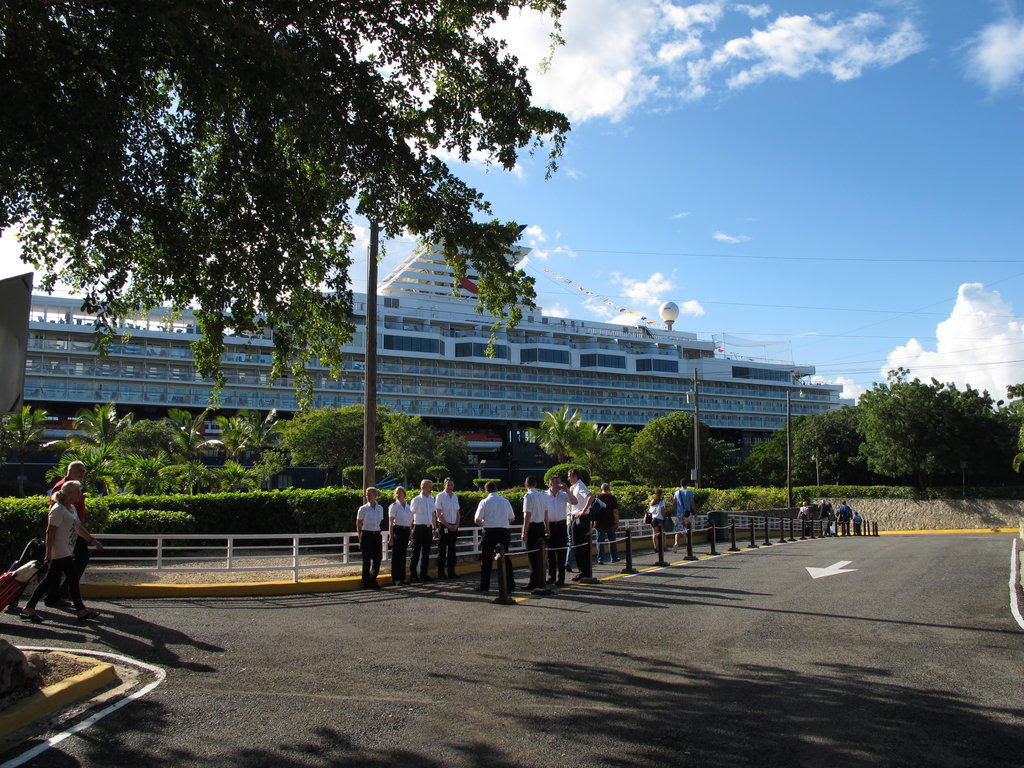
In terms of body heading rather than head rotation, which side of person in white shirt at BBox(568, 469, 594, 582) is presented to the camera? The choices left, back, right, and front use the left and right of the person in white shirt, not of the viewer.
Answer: left

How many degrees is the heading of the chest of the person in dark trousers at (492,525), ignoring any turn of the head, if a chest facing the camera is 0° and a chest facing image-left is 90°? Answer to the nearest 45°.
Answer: approximately 180°

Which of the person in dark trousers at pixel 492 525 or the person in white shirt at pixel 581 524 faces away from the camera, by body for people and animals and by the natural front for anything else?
the person in dark trousers

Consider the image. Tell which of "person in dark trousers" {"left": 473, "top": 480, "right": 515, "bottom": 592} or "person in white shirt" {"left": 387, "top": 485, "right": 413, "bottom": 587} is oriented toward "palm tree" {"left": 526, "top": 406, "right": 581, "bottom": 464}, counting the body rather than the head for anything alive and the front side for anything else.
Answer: the person in dark trousers

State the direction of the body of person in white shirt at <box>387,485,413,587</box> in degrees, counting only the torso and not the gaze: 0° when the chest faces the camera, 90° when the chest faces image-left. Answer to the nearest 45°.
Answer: approximately 315°

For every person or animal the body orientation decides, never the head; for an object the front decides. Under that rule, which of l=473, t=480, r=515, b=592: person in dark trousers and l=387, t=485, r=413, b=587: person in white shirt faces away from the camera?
the person in dark trousers

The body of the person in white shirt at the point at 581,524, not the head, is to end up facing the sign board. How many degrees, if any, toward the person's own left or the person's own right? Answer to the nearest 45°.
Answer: approximately 90° to the person's own left

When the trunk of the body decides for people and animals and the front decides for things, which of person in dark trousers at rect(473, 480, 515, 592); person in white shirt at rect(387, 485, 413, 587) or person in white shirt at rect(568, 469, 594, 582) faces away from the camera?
the person in dark trousers

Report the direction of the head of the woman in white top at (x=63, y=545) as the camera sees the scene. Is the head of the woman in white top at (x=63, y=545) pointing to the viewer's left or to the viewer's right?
to the viewer's right

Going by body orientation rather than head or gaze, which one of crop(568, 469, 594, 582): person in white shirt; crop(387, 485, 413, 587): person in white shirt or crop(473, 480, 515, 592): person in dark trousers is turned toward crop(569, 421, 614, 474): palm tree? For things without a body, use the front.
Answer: the person in dark trousers

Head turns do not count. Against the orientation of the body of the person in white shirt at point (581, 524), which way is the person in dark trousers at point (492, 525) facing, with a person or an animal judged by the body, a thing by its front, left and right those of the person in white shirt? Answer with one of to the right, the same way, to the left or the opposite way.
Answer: to the right
